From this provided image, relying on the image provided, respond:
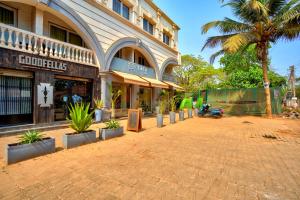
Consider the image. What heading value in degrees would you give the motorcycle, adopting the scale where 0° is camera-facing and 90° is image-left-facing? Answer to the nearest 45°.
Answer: approximately 90°

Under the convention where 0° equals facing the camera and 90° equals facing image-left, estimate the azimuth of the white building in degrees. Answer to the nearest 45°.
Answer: approximately 315°

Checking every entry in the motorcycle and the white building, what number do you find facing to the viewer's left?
1

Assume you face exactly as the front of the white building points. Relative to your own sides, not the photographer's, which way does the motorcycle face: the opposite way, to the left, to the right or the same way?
the opposite way

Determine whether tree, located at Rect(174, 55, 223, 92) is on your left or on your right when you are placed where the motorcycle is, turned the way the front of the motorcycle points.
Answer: on your right
